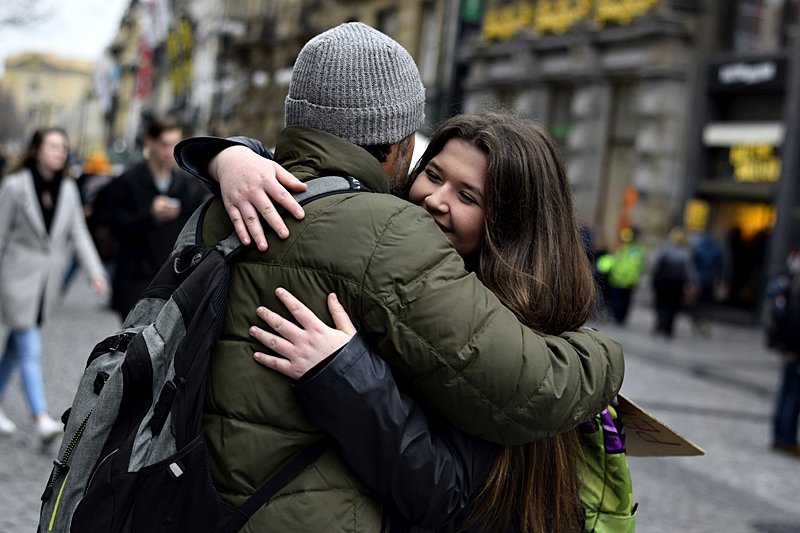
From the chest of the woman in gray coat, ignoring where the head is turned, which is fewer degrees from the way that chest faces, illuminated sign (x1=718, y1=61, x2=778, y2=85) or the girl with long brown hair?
the girl with long brown hair

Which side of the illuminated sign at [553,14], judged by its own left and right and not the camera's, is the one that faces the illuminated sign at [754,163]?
left

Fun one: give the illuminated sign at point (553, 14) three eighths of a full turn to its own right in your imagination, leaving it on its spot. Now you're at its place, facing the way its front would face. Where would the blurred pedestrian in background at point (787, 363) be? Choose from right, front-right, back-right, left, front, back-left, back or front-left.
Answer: back

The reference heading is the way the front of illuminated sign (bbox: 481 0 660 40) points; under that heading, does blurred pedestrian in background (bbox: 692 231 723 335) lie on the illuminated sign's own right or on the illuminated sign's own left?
on the illuminated sign's own left

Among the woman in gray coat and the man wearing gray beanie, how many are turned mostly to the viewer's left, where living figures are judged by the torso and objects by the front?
0

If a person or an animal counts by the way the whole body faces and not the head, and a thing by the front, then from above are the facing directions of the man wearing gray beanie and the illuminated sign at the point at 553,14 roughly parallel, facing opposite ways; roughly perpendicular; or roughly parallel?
roughly parallel, facing opposite ways

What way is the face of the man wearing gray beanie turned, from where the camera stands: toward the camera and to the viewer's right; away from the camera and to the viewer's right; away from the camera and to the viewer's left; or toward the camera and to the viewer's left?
away from the camera and to the viewer's right

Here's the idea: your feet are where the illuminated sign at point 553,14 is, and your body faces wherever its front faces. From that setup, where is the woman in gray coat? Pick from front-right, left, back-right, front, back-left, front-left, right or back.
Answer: front-left

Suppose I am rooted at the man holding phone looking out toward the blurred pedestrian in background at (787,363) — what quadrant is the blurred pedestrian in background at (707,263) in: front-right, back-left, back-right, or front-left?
front-left

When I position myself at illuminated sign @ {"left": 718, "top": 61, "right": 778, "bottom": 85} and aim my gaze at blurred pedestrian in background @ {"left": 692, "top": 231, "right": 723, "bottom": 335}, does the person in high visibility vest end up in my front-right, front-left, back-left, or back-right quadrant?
front-right

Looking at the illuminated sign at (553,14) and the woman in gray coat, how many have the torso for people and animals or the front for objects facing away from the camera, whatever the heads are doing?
0

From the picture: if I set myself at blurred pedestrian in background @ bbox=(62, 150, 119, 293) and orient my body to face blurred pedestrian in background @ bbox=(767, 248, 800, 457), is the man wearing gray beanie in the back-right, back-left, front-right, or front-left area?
front-right

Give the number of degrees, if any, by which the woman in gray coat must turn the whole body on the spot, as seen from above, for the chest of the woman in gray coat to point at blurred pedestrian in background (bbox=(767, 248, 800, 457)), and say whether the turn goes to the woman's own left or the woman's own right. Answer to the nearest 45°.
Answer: approximately 45° to the woman's own left

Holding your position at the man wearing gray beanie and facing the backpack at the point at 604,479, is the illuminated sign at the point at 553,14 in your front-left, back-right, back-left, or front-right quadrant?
front-left

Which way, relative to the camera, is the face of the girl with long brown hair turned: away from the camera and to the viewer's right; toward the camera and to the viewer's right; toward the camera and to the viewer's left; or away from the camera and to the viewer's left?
toward the camera and to the viewer's left

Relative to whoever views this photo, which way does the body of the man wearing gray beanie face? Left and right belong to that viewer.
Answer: facing away from the viewer and to the right of the viewer

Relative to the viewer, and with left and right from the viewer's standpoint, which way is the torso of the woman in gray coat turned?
facing the viewer and to the right of the viewer

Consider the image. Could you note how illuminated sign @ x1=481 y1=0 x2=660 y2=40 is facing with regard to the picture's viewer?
facing the viewer and to the left of the viewer
